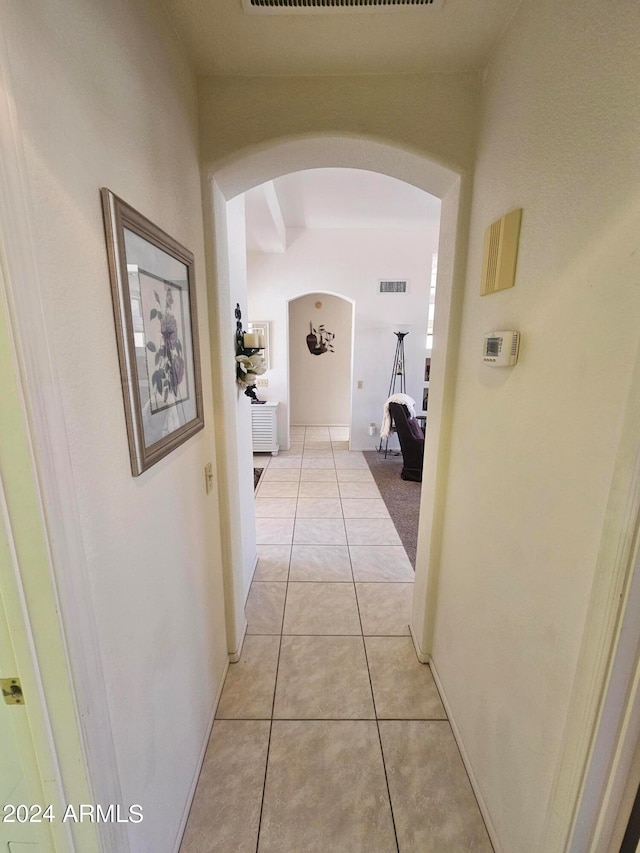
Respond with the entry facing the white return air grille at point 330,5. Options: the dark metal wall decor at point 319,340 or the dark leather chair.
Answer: the dark metal wall decor

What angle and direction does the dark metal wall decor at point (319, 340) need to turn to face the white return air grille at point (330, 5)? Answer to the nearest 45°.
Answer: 0° — it already faces it

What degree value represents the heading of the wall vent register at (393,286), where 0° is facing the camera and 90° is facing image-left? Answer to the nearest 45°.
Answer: approximately 0°

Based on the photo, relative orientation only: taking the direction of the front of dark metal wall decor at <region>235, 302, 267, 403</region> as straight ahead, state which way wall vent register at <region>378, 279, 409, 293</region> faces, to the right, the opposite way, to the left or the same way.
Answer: to the right

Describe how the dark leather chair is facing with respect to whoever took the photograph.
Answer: facing to the right of the viewer

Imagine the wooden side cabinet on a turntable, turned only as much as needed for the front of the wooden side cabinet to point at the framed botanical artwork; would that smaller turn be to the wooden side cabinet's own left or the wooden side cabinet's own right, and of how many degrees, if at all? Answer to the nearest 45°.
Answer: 0° — it already faces it

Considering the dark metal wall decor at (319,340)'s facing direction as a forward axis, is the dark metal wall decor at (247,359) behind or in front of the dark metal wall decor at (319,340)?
in front

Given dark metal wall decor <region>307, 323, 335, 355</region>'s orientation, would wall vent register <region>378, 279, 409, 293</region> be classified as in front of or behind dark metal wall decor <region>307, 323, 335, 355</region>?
in front

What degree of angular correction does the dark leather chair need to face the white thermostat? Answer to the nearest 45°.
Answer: approximately 90° to its right

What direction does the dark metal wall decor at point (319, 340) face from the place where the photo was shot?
facing the viewer

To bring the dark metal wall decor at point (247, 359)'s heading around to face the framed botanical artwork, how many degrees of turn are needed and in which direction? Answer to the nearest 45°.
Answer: approximately 90° to its right

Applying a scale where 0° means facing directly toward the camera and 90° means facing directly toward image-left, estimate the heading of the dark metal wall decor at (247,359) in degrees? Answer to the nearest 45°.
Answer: approximately 270°

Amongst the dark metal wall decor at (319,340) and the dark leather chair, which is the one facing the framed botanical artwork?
the dark metal wall decor

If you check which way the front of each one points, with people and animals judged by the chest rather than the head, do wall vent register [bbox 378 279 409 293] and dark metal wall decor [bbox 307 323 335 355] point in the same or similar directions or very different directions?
same or similar directions
